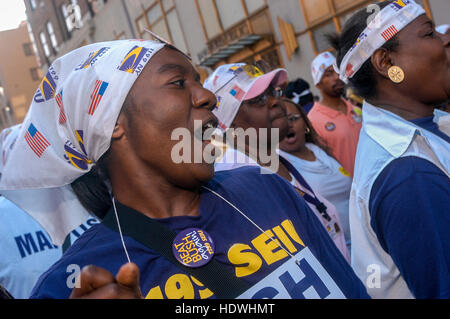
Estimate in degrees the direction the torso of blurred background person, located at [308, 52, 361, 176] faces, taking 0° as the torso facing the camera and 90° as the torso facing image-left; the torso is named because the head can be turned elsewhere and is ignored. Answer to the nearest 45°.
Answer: approximately 315°

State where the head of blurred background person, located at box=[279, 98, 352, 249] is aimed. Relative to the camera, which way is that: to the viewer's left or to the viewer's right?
to the viewer's left

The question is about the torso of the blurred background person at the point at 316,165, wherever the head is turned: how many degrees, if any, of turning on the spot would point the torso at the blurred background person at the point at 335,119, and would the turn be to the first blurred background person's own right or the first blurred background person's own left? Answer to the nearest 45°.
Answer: approximately 135° to the first blurred background person's own right

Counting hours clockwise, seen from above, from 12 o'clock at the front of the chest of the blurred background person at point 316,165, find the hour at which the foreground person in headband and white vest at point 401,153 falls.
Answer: the foreground person in headband and white vest at point 401,153 is roughly at 10 o'clock from the blurred background person at point 316,165.

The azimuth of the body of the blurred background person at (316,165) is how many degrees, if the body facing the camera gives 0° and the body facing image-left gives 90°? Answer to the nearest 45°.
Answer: approximately 45°
